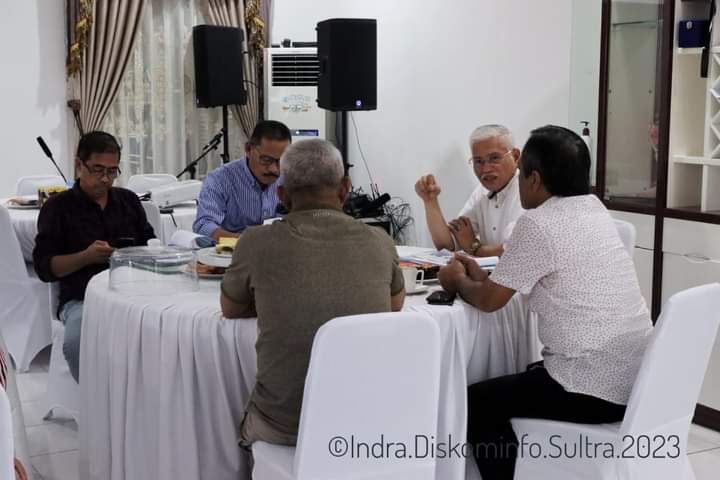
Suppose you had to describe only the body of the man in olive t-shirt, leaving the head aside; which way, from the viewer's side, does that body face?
away from the camera

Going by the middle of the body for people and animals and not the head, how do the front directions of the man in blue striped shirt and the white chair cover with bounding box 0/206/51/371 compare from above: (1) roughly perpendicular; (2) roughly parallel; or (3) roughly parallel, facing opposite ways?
roughly perpendicular

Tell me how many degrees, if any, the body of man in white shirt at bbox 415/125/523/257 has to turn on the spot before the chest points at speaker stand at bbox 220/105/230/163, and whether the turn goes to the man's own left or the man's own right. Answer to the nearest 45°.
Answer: approximately 90° to the man's own right

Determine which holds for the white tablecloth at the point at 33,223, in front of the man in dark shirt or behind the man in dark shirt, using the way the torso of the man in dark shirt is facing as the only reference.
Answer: behind

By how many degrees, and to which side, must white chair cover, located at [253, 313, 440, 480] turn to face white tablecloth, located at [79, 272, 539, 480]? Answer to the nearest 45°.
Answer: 0° — it already faces it

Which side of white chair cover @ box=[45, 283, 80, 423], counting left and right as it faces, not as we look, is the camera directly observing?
right

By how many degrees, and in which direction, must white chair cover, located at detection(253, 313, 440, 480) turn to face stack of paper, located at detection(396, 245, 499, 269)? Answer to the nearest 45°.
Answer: approximately 45° to its right

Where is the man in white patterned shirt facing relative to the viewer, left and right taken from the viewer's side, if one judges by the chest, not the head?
facing away from the viewer and to the left of the viewer

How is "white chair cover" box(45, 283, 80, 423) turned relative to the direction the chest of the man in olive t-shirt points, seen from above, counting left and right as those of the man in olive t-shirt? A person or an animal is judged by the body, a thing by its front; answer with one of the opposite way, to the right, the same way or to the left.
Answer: to the right

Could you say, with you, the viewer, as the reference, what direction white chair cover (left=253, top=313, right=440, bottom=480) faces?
facing away from the viewer and to the left of the viewer
